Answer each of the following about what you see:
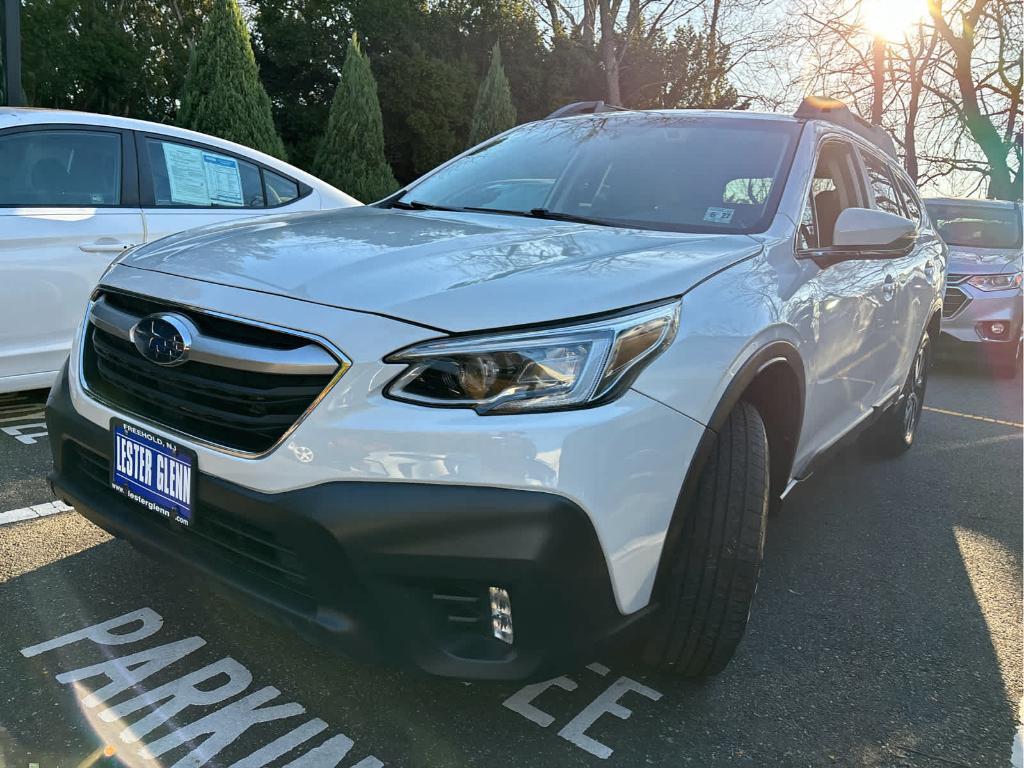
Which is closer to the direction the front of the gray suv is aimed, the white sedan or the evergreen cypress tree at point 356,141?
the white sedan

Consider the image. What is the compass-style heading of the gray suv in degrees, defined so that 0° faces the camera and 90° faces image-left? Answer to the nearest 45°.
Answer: approximately 45°

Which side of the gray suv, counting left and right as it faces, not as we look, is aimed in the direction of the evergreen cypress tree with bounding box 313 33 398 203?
right

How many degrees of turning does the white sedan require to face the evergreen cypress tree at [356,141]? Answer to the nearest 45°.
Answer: approximately 90° to its right

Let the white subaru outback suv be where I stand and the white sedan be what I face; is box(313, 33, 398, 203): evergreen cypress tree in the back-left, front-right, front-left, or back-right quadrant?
front-right

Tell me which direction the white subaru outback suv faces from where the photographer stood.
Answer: facing the viewer and to the left of the viewer

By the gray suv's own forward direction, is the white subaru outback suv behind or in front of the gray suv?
in front

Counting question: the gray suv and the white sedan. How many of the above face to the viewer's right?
0

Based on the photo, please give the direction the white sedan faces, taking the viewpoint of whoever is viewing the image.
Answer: facing to the left of the viewer

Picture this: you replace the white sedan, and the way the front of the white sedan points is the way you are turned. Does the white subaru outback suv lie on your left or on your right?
on your left

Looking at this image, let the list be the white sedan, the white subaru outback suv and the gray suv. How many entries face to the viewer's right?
0

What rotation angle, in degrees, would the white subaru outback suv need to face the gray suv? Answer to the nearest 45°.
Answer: approximately 180°

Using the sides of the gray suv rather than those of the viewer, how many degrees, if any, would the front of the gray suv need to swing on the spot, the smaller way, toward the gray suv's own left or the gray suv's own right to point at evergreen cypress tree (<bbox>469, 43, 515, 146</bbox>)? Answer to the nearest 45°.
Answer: approximately 90° to the gray suv's own right
